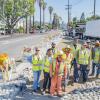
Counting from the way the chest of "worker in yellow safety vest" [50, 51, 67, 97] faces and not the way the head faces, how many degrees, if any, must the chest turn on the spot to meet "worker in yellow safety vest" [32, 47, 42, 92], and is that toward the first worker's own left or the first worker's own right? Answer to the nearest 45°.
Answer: approximately 135° to the first worker's own right

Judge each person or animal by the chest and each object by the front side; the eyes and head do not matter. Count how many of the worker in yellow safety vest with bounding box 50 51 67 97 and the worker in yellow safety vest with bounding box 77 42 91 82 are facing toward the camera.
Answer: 2

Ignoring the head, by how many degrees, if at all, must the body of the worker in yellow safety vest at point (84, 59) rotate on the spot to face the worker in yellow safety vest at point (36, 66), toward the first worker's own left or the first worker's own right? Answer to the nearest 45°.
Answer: approximately 45° to the first worker's own right

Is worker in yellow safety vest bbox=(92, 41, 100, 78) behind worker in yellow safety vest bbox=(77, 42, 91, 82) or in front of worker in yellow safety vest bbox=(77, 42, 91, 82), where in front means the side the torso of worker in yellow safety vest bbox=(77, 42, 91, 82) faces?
behind

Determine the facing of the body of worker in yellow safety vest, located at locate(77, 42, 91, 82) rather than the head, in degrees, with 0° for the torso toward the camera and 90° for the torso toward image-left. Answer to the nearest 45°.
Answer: approximately 0°

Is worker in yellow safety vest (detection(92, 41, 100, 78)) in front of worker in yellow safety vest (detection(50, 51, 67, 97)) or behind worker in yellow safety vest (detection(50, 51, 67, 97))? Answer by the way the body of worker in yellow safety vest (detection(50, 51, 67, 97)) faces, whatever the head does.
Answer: behind
